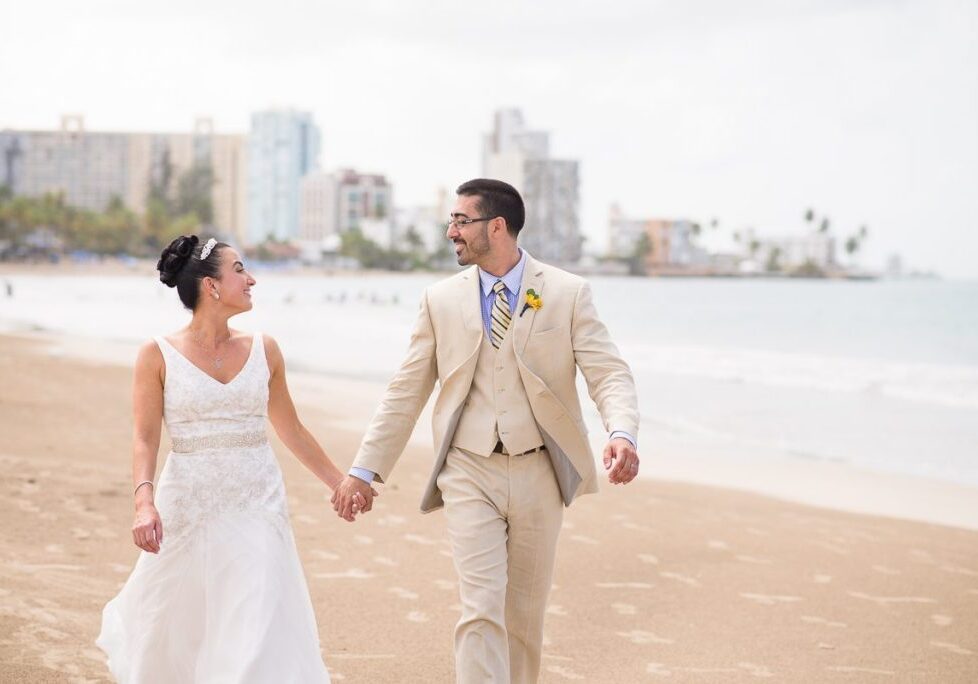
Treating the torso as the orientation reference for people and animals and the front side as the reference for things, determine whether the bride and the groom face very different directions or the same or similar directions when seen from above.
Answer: same or similar directions

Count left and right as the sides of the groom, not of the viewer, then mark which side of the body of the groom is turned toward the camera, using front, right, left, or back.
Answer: front

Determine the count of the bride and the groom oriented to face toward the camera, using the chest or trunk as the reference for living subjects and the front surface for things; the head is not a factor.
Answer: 2

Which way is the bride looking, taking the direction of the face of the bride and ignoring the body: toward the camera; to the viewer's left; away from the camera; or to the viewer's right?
to the viewer's right

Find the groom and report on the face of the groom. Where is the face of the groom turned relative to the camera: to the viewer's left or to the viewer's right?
to the viewer's left

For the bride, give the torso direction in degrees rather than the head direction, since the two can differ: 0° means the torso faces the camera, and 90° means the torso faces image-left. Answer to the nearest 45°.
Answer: approximately 0°

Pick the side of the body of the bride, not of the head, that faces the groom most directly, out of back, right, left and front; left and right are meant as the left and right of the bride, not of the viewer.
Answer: left

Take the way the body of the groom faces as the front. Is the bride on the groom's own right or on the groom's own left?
on the groom's own right
